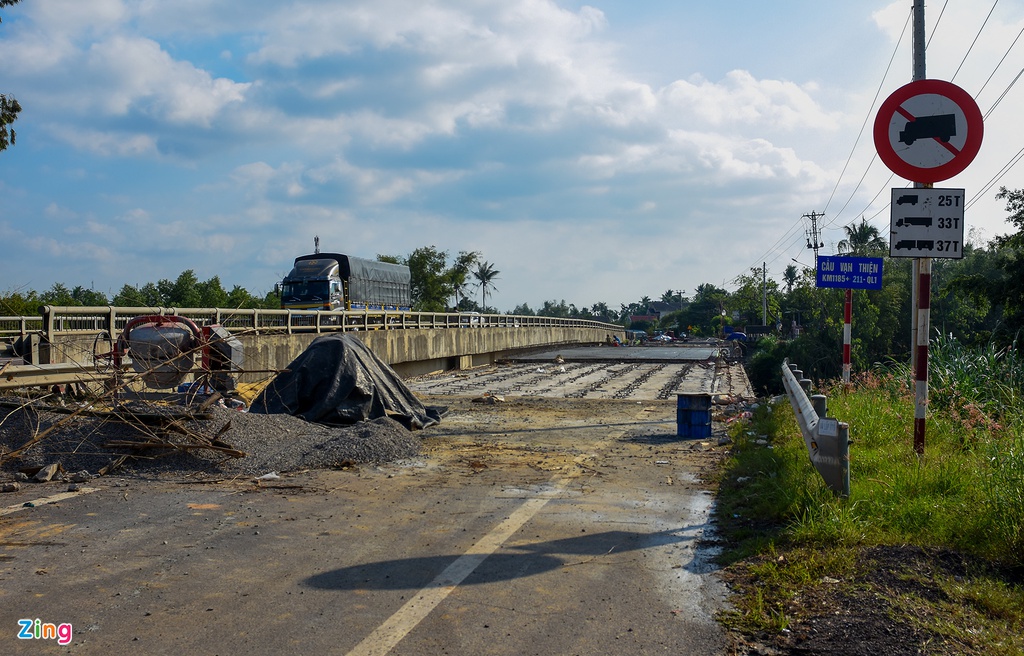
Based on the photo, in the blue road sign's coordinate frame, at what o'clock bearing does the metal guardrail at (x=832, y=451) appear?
The metal guardrail is roughly at 12 o'clock from the blue road sign.

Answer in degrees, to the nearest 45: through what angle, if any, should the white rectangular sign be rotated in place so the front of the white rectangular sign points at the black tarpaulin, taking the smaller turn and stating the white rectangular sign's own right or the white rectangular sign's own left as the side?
approximately 90° to the white rectangular sign's own right

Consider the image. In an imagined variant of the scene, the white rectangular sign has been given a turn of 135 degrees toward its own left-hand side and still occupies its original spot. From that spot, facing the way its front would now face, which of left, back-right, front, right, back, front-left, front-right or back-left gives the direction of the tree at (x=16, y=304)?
back-left

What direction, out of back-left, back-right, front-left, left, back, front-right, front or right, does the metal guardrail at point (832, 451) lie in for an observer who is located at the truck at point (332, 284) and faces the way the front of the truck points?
front-left

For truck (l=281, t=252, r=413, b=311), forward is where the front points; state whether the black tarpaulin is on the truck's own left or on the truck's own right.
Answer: on the truck's own left

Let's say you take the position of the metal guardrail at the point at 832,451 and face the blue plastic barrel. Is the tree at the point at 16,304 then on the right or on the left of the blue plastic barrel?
left

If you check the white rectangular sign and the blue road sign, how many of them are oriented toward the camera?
2

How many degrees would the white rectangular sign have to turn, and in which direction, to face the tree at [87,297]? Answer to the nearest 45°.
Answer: approximately 135° to its right

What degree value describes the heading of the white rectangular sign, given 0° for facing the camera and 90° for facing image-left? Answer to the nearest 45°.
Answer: approximately 0°
